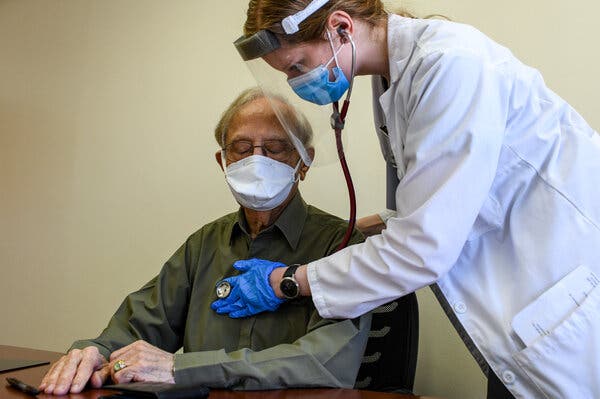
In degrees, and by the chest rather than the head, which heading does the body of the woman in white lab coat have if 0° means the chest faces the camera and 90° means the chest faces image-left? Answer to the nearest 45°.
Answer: approximately 90°

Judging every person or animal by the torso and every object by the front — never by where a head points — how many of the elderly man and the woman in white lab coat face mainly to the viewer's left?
1

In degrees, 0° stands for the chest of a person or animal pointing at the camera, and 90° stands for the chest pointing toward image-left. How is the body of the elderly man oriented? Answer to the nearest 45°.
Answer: approximately 0°

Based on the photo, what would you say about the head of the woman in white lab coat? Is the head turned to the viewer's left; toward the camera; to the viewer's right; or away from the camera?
to the viewer's left
